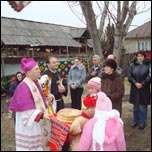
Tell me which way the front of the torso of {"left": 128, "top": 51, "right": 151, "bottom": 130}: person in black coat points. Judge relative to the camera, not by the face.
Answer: toward the camera

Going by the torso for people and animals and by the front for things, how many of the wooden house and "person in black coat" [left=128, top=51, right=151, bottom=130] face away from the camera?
0

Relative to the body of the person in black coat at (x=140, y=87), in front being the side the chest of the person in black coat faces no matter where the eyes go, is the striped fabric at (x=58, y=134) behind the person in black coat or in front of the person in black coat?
in front

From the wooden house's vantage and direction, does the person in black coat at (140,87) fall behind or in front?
in front

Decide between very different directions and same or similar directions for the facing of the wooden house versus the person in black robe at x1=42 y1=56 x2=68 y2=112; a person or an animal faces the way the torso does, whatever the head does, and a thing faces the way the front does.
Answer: same or similar directions

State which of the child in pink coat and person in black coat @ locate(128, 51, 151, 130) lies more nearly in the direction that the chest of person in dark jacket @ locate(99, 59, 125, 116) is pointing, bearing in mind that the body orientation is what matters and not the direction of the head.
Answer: the child in pink coat

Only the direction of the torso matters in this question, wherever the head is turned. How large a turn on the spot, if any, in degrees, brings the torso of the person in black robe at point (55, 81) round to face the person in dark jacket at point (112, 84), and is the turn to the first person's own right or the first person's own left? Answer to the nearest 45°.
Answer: approximately 45° to the first person's own left

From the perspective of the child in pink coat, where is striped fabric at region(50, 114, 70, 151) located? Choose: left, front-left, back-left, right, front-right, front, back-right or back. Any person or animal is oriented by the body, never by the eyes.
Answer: front-left
